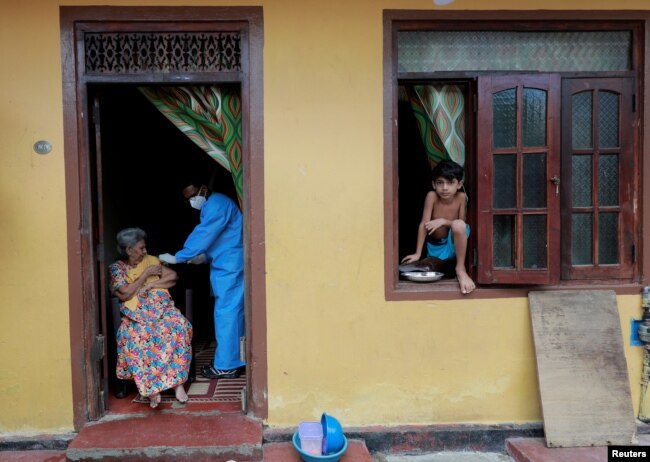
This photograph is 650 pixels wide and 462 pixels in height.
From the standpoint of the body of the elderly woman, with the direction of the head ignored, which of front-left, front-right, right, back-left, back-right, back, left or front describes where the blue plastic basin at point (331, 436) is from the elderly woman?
front

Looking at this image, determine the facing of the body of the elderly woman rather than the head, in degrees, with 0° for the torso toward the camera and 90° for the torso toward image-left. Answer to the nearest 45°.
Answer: approximately 315°

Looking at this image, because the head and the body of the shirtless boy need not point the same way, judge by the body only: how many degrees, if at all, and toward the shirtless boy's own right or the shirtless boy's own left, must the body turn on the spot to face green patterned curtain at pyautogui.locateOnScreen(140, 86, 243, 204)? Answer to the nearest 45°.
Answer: approximately 90° to the shirtless boy's own right

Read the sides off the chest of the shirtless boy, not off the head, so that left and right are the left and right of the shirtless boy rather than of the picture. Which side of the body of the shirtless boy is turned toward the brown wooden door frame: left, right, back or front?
right

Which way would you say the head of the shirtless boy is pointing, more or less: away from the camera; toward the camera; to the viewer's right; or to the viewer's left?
toward the camera

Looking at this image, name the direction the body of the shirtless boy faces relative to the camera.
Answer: toward the camera

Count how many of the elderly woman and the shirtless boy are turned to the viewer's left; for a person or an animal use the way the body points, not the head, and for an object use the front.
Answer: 0

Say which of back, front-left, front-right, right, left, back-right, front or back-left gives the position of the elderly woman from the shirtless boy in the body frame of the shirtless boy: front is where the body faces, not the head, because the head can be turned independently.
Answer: right
